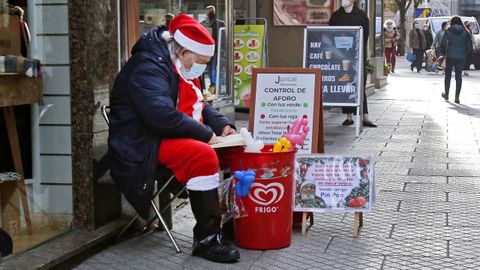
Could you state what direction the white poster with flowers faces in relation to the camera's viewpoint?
facing the viewer

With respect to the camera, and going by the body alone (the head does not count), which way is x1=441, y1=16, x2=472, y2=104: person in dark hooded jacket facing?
away from the camera

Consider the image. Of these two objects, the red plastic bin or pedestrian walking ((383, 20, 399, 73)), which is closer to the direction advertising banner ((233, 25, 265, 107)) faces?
the red plastic bin

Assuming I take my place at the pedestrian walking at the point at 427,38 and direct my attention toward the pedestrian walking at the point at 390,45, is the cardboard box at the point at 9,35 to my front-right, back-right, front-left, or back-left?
front-left

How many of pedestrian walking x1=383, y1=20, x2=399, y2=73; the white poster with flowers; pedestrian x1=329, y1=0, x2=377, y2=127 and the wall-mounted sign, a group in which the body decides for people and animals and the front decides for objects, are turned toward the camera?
4

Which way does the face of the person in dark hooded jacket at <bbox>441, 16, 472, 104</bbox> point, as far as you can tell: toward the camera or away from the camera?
away from the camera

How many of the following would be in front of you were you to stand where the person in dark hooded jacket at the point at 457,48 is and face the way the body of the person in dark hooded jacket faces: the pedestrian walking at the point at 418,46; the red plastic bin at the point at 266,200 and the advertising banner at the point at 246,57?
1

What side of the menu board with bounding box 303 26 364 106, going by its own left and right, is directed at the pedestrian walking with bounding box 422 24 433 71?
back

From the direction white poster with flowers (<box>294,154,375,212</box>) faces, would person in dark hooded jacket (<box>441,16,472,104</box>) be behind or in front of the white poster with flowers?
behind

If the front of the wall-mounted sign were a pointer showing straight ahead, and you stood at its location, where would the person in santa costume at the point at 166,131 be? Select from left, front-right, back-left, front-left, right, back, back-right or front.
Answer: front

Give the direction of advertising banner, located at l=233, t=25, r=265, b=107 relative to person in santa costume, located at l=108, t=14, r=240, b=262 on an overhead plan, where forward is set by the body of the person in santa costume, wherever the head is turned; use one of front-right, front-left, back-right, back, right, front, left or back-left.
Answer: left

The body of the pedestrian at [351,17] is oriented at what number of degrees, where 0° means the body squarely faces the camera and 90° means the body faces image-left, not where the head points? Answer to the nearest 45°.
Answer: approximately 0°

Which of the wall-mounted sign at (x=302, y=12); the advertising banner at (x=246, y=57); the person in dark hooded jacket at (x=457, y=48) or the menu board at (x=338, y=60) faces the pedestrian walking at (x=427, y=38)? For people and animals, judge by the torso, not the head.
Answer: the person in dark hooded jacket

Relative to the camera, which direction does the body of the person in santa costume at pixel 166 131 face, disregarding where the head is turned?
to the viewer's right

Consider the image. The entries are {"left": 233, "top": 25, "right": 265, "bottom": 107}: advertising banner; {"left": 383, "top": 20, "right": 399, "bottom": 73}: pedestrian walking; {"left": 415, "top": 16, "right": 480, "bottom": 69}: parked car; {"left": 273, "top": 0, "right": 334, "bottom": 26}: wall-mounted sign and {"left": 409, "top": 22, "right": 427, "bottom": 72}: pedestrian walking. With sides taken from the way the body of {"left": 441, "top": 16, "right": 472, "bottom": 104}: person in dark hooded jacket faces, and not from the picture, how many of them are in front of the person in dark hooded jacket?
3

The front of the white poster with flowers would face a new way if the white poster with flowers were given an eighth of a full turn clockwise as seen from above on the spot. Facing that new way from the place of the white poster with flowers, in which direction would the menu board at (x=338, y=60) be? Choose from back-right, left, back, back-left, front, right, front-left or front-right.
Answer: back-right

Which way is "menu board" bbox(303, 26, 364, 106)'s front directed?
toward the camera
